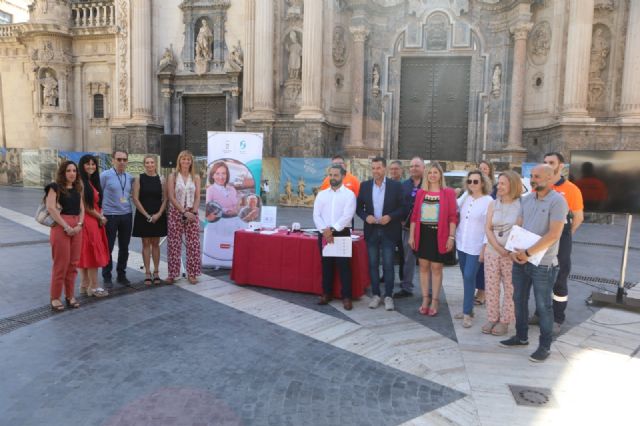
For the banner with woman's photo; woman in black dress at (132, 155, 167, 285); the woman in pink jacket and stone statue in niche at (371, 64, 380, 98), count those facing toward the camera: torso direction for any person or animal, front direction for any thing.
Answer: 4

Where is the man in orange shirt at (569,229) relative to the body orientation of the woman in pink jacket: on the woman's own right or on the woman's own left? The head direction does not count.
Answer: on the woman's own left

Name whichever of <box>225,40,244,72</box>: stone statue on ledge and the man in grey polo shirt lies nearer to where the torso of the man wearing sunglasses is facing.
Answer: the man in grey polo shirt

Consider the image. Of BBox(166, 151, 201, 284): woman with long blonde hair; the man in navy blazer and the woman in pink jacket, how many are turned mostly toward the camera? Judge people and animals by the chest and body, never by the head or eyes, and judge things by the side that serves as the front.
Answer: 3

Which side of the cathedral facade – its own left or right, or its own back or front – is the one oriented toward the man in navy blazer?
front

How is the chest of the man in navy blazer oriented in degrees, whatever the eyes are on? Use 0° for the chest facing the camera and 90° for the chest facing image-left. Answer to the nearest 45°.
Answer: approximately 0°

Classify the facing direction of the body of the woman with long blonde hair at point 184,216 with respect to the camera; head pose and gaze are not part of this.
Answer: toward the camera

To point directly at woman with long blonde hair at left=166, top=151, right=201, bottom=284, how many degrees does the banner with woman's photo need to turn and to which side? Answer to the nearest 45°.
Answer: approximately 45° to its right

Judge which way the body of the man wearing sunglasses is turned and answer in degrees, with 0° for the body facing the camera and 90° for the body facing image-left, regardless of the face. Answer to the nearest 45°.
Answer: approximately 315°

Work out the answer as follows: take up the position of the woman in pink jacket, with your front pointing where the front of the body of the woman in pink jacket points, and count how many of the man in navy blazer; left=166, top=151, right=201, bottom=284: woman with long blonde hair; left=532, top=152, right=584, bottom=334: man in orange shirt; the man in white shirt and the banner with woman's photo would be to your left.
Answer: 1

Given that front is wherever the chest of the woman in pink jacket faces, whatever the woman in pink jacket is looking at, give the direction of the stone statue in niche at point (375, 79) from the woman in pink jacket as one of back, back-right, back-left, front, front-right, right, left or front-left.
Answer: back

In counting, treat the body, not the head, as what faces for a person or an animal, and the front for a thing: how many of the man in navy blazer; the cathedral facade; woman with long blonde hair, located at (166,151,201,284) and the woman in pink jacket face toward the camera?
4

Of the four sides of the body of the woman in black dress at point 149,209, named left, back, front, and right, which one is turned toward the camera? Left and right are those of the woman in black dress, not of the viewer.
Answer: front

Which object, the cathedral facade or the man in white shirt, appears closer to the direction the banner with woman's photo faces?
the man in white shirt
